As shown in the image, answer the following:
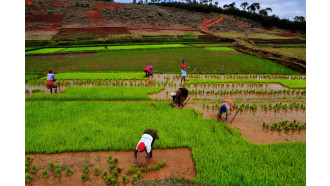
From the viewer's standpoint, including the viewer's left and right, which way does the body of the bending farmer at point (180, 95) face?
facing to the left of the viewer
